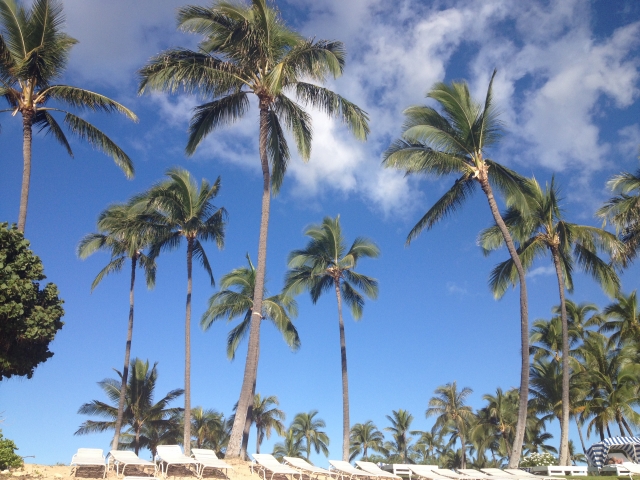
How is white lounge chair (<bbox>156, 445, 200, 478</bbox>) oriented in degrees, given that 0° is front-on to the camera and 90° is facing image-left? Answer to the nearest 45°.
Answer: approximately 315°

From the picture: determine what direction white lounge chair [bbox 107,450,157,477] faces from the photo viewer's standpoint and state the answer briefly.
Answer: facing the viewer and to the right of the viewer

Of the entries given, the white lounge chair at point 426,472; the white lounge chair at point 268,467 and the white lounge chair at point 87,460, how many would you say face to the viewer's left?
0

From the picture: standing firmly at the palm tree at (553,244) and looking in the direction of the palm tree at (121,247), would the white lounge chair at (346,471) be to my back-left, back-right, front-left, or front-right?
front-left

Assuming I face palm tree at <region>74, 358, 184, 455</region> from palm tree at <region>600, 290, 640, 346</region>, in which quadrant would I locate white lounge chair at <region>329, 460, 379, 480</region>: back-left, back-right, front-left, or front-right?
front-left

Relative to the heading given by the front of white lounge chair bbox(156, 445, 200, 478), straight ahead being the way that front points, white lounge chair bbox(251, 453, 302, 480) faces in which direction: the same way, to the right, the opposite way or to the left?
the same way
